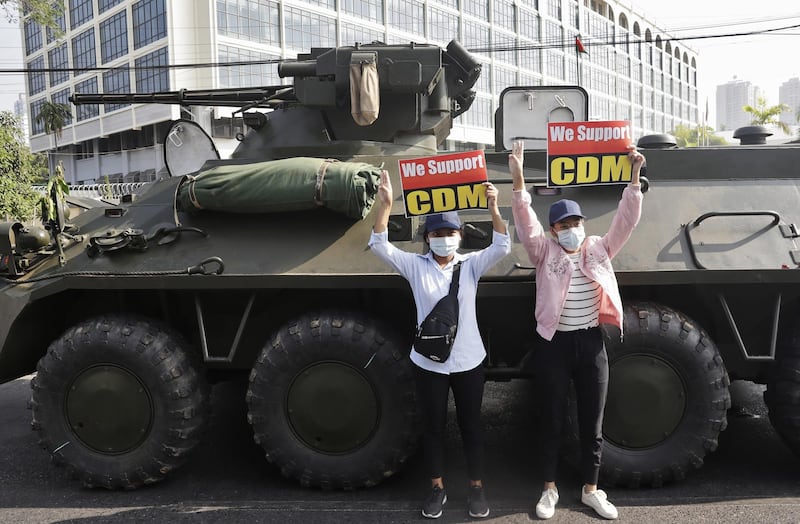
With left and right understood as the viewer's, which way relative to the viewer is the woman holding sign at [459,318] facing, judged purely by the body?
facing the viewer

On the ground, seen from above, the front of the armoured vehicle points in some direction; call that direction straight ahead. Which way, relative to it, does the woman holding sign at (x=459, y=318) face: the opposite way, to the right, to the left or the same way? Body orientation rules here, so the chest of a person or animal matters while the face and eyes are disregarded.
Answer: to the left

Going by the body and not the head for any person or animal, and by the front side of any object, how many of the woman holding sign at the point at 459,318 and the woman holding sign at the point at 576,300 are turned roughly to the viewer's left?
0

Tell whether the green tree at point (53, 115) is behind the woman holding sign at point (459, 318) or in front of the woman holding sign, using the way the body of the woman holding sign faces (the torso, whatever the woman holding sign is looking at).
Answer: behind

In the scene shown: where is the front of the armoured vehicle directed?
to the viewer's left

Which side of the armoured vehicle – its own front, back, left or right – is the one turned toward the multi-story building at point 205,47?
right

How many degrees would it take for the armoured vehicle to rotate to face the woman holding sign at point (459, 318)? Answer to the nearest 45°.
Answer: approximately 135° to its left

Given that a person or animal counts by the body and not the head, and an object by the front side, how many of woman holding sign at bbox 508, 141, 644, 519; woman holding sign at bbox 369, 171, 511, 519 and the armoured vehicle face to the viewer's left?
1

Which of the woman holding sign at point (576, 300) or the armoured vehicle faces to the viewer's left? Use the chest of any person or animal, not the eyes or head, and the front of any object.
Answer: the armoured vehicle
